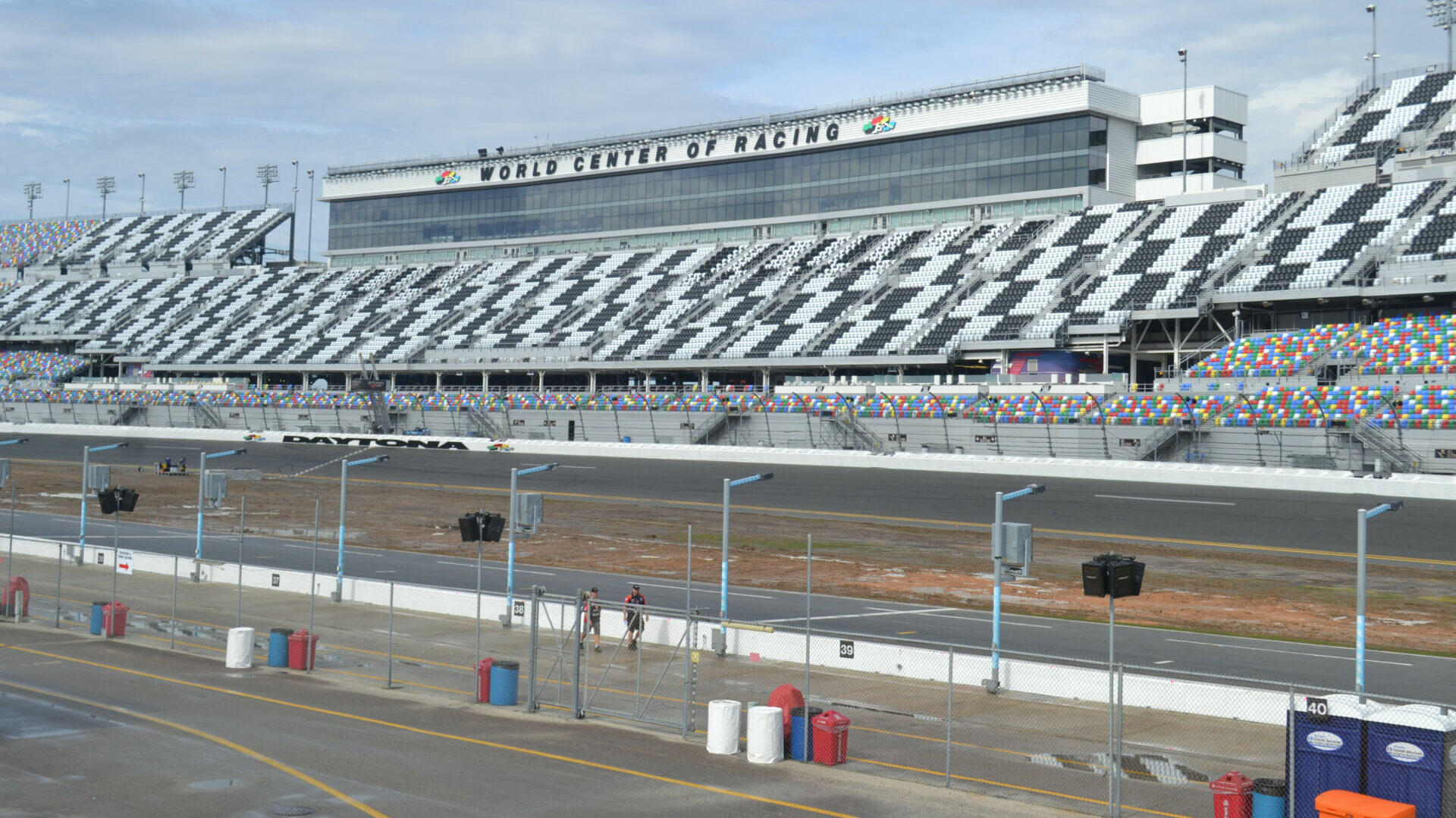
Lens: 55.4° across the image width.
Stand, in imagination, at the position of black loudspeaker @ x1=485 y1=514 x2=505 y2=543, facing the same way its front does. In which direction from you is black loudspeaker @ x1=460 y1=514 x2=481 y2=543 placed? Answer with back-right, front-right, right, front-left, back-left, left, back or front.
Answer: right

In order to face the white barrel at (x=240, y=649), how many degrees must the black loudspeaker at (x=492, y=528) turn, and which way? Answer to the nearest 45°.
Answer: approximately 135° to its right

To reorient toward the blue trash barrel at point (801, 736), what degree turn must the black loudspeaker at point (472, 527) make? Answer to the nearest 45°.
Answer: approximately 90° to its left

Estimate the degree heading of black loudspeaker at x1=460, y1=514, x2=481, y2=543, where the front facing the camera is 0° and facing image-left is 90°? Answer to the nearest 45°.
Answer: approximately 45°

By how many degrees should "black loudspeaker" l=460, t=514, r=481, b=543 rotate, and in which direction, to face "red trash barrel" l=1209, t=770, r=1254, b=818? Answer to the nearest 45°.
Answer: approximately 90° to its left

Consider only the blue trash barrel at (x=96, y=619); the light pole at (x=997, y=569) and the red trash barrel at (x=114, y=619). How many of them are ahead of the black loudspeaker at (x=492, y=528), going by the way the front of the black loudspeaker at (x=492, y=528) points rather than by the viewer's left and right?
1

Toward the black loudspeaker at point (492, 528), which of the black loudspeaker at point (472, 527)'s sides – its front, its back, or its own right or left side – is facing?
back

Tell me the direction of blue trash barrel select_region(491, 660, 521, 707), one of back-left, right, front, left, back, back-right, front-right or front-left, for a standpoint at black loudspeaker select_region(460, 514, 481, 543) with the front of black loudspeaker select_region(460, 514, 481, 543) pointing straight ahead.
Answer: front-left

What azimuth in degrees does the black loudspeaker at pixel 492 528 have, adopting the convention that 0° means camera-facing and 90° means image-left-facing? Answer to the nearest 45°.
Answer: approximately 315°

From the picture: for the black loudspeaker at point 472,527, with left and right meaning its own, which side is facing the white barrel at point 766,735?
left

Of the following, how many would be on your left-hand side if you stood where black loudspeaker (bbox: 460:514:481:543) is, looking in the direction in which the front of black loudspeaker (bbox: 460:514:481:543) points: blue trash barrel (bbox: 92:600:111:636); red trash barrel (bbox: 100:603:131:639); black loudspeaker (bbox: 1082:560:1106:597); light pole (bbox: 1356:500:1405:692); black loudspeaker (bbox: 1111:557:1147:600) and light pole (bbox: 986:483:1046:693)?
4

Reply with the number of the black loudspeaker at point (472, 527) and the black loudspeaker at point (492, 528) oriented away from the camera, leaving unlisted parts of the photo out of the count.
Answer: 0

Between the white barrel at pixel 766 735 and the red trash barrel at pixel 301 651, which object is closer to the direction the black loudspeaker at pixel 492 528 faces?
the white barrel

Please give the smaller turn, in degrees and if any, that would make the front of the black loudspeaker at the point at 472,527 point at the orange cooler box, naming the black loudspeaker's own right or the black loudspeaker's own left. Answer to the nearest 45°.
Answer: approximately 90° to the black loudspeaker's own left

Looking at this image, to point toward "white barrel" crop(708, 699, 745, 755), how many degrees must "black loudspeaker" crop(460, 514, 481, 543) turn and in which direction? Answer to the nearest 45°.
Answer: approximately 45° to its left
